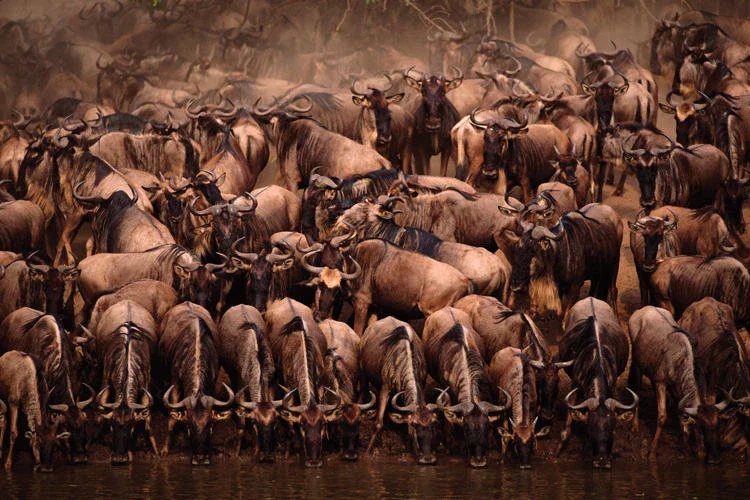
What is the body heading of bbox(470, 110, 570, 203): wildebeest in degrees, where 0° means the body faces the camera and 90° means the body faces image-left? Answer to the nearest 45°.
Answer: approximately 45°

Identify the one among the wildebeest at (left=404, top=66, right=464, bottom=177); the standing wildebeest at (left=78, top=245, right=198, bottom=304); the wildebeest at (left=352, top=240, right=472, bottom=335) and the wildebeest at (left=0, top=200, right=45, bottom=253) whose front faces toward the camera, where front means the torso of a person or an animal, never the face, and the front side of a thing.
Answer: the wildebeest at (left=404, top=66, right=464, bottom=177)

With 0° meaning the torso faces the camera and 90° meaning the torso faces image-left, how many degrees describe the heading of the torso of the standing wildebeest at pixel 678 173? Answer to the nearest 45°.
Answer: approximately 45°

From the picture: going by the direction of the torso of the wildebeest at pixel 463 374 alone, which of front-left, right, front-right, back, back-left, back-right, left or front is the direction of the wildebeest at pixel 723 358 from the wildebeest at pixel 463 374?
left

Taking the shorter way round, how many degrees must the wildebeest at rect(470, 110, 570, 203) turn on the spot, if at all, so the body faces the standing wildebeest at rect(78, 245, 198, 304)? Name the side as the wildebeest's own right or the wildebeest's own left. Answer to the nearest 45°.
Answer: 0° — it already faces it

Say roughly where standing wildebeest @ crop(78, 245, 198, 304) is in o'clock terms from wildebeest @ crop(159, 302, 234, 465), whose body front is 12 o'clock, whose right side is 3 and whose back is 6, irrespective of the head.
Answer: The standing wildebeest is roughly at 5 o'clock from the wildebeest.

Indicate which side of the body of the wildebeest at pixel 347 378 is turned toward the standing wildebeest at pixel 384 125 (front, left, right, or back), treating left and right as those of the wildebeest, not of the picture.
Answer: back

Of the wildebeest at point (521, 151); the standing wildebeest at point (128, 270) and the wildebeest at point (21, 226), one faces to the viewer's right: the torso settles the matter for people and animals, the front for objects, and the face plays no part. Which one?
the standing wildebeest

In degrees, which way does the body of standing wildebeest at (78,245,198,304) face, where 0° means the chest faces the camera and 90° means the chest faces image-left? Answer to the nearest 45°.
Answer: approximately 270°

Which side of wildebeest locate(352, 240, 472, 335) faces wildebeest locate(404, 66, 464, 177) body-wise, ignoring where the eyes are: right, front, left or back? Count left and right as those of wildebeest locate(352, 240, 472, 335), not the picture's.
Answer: right

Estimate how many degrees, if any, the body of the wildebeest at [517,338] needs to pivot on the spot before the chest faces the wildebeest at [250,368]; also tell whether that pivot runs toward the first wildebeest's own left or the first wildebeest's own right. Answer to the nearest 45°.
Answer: approximately 135° to the first wildebeest's own right

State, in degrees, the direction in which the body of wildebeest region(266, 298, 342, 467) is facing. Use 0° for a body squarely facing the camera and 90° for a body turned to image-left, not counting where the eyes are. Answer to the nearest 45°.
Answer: approximately 0°
